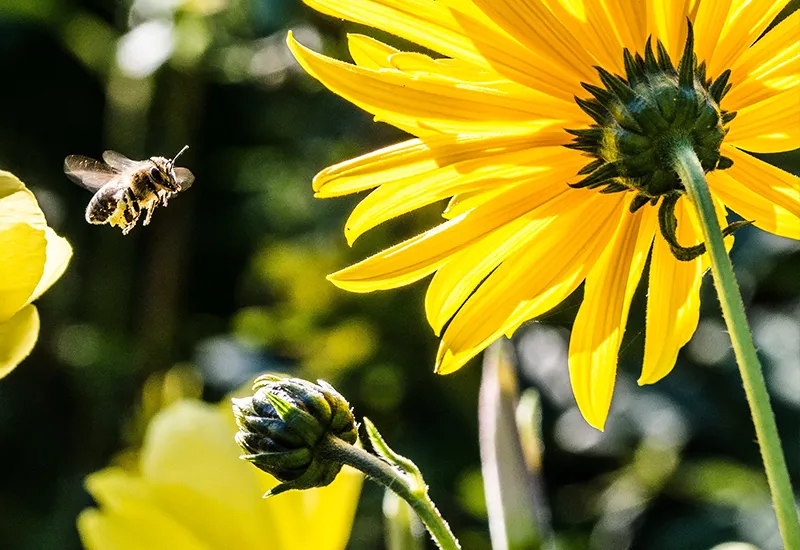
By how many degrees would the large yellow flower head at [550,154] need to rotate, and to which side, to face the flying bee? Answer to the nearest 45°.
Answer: approximately 45° to its left

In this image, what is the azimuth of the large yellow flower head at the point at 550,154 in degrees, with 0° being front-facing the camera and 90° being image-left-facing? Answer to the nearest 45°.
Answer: approximately 180°
